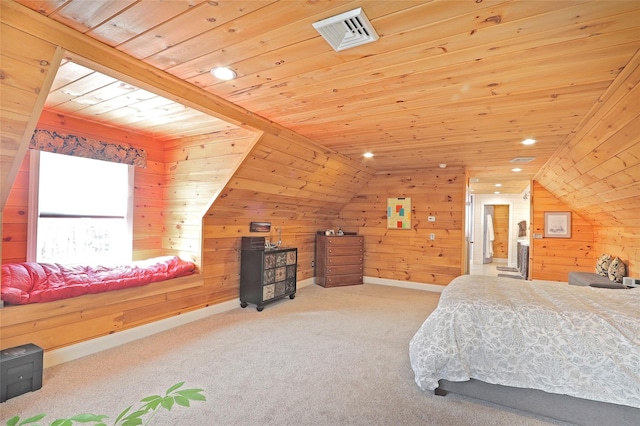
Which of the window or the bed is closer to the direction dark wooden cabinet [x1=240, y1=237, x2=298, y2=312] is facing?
the bed

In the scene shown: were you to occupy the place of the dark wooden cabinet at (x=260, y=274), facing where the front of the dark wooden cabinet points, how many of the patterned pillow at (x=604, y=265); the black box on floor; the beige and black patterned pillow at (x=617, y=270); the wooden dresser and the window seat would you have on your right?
2

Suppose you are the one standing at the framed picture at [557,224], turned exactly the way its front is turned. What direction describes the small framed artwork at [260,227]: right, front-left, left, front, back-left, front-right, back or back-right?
front-right

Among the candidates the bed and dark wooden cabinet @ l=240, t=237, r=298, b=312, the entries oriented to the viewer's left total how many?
1

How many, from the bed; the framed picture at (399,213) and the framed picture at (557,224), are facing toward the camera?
2

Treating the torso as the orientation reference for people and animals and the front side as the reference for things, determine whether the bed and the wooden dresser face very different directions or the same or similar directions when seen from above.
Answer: very different directions

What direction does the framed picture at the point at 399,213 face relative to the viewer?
toward the camera

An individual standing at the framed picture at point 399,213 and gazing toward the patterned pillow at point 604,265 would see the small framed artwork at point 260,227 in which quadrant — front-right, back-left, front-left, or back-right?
back-right

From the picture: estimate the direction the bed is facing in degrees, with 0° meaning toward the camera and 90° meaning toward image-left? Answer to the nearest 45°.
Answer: approximately 90°

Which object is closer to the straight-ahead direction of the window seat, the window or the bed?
the bed

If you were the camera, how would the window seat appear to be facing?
facing the viewer and to the right of the viewer
